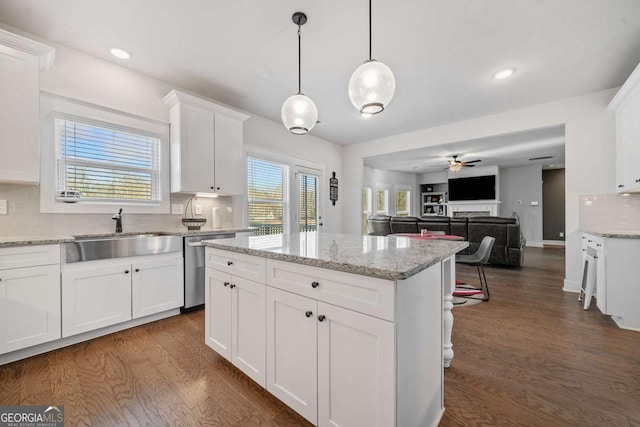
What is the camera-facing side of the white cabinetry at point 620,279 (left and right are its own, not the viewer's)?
left

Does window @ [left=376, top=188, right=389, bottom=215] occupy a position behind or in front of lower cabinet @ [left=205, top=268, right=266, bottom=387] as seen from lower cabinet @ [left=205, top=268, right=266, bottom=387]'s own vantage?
behind

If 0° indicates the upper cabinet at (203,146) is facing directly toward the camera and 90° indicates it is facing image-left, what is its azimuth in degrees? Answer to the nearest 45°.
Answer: approximately 315°

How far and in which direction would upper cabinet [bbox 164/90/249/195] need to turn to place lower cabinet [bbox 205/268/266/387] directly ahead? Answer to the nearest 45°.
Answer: approximately 45° to its right

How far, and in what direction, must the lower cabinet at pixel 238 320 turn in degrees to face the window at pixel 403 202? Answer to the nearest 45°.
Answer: approximately 180°

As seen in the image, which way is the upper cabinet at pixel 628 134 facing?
to the viewer's left

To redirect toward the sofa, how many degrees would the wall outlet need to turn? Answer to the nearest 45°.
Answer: approximately 90° to its left
